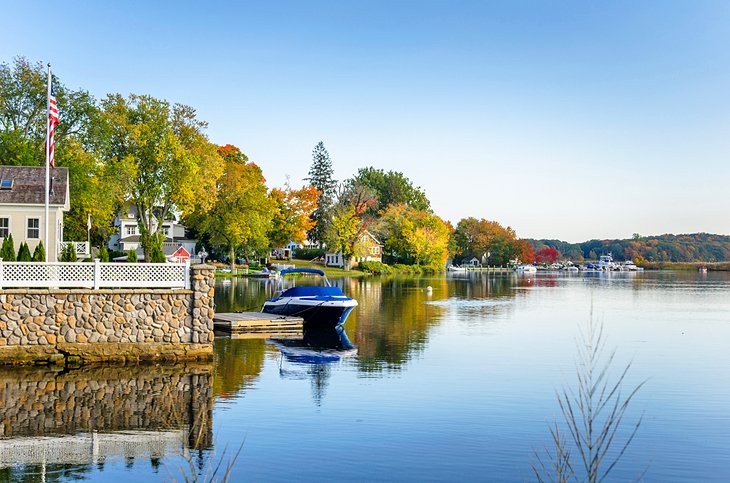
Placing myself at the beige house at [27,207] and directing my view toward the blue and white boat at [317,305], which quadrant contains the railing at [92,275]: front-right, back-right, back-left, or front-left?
front-right

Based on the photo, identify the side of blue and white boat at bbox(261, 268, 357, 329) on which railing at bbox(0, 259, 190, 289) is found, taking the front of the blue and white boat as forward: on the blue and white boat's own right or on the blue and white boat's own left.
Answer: on the blue and white boat's own right

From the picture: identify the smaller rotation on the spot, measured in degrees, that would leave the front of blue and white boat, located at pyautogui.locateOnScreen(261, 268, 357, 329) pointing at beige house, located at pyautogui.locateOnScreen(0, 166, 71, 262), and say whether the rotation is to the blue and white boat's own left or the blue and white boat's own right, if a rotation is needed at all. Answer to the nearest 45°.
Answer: approximately 135° to the blue and white boat's own right

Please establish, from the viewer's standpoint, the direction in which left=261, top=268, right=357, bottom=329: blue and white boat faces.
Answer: facing the viewer and to the right of the viewer

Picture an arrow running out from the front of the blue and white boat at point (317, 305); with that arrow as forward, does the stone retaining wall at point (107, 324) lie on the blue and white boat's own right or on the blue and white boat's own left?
on the blue and white boat's own right
